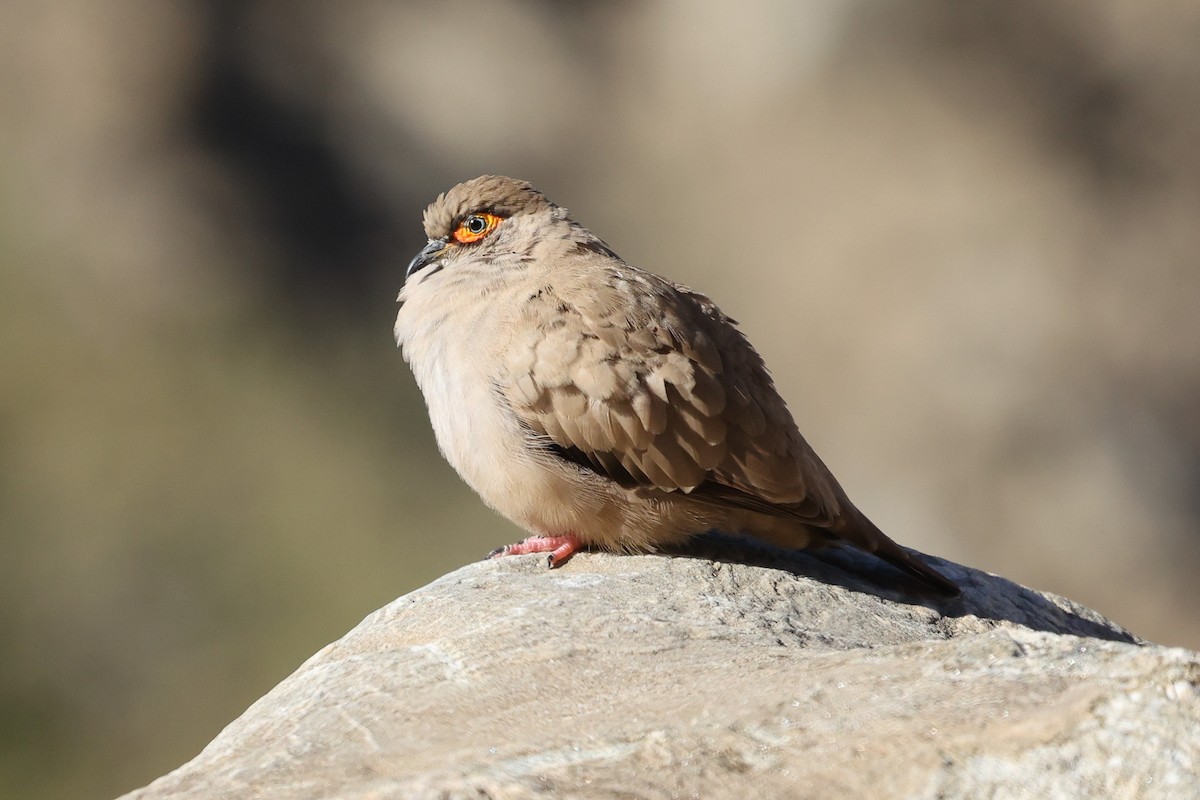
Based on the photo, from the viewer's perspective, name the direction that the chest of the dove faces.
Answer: to the viewer's left
